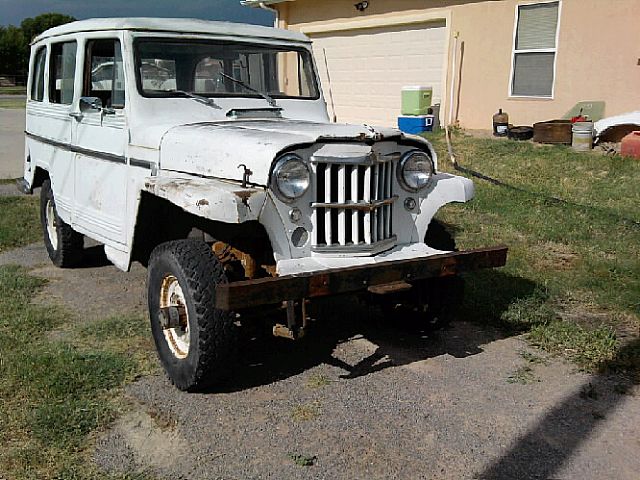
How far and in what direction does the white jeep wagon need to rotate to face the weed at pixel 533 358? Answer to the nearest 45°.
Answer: approximately 45° to its left

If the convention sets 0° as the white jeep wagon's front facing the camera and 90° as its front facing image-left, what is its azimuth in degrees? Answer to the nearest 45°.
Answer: approximately 315°

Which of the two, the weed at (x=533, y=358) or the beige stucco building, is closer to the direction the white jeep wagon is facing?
the weed

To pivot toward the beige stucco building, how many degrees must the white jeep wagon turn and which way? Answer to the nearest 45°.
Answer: approximately 90° to its left

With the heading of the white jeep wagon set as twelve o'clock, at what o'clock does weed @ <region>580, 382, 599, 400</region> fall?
The weed is roughly at 11 o'clock from the white jeep wagon.

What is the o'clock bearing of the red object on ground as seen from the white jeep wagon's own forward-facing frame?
The red object on ground is roughly at 9 o'clock from the white jeep wagon.

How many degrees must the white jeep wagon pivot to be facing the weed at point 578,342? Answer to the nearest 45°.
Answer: approximately 45° to its left
